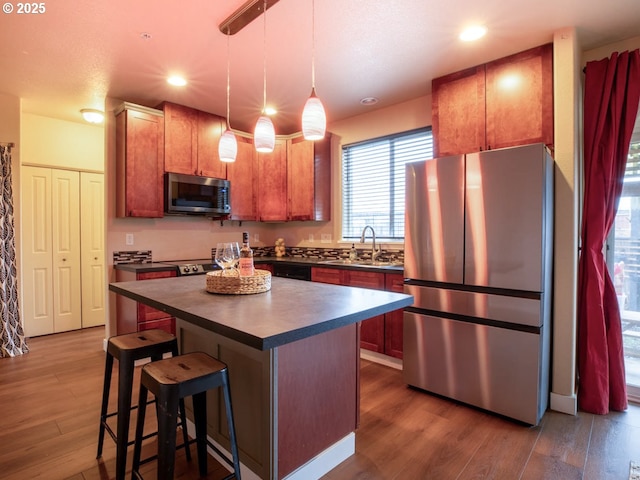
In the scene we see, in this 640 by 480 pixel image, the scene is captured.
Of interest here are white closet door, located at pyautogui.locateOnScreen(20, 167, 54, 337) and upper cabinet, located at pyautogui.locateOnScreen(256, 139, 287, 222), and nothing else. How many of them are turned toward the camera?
2

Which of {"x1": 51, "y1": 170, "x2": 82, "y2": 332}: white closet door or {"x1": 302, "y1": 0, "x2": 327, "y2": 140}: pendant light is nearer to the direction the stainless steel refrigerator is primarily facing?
the pendant light

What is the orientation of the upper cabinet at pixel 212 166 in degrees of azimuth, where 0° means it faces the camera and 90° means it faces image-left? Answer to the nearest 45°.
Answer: approximately 315°

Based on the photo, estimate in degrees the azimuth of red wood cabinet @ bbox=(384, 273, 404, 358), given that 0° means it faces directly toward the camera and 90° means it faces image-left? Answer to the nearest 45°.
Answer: approximately 45°

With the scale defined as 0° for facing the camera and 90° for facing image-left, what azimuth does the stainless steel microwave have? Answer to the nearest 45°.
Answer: approximately 315°

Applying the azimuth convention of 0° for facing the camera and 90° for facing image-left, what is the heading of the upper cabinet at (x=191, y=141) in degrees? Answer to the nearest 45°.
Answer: approximately 315°

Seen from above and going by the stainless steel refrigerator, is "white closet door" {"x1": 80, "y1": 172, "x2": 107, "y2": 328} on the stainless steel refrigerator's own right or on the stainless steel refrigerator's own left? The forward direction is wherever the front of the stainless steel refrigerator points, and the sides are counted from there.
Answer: on the stainless steel refrigerator's own right
